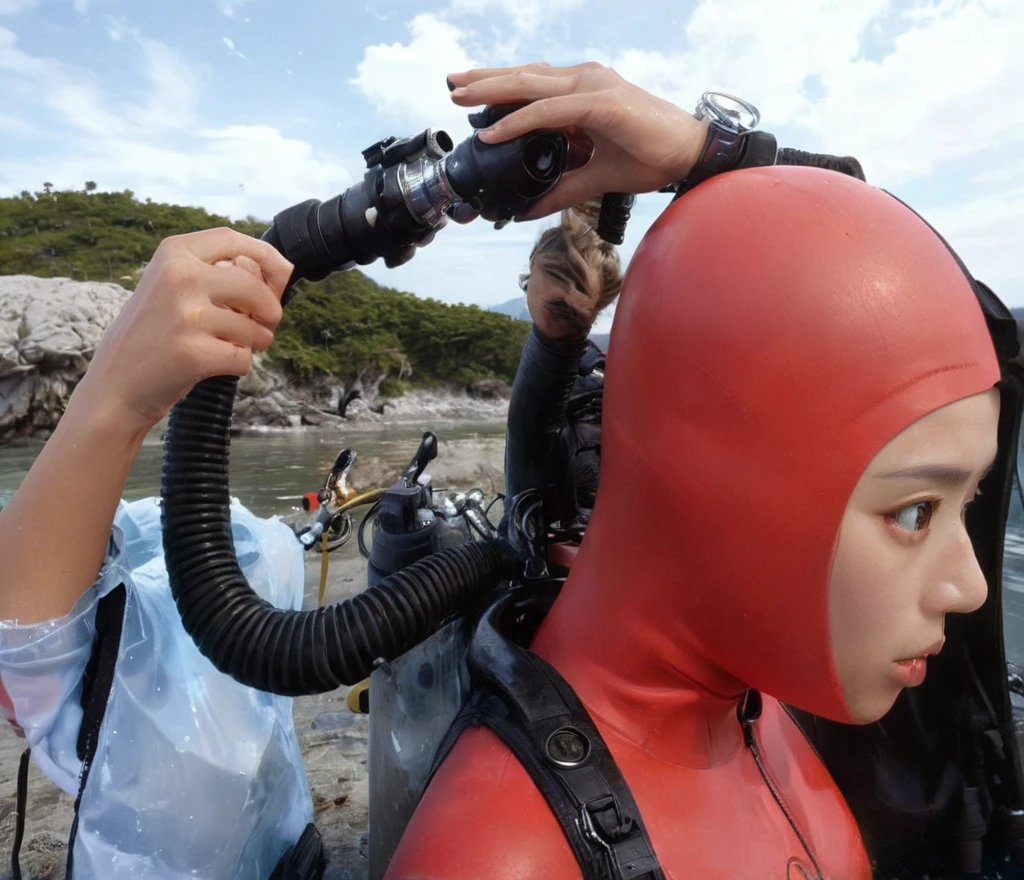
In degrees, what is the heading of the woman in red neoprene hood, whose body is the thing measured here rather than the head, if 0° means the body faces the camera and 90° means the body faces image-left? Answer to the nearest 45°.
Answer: approximately 315°

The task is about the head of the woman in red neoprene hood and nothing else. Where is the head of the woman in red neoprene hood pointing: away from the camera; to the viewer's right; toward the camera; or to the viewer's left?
to the viewer's right

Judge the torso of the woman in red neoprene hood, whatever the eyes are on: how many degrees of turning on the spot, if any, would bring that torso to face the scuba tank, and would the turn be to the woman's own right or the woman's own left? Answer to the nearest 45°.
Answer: approximately 180°

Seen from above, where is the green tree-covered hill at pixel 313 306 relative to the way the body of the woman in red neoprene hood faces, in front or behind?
behind
